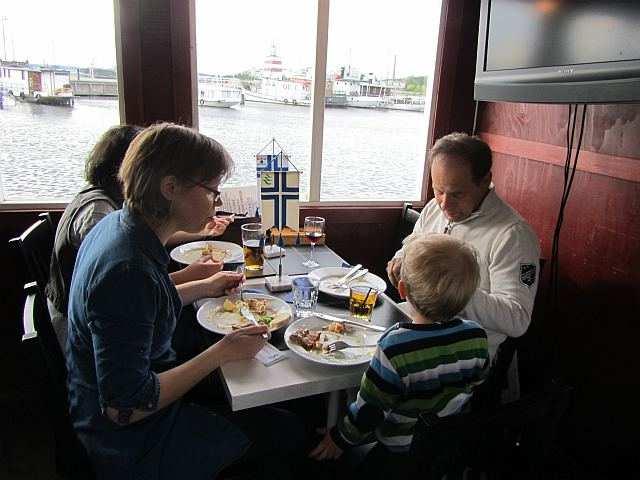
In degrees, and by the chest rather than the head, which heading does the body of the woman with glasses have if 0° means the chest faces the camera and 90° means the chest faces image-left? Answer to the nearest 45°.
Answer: approximately 270°

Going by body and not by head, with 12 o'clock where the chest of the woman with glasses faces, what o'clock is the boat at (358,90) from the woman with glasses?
The boat is roughly at 10 o'clock from the woman with glasses.

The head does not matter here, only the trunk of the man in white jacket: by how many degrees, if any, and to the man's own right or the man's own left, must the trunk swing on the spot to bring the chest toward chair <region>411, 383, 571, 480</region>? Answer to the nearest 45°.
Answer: approximately 45° to the man's own left

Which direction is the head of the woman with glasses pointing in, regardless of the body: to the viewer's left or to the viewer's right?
to the viewer's right

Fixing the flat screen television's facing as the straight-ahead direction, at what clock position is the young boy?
The young boy is roughly at 11 o'clock from the flat screen television.

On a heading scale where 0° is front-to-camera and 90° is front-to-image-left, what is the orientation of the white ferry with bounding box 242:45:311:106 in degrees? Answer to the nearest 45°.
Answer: approximately 90°

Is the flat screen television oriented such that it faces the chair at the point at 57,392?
yes
